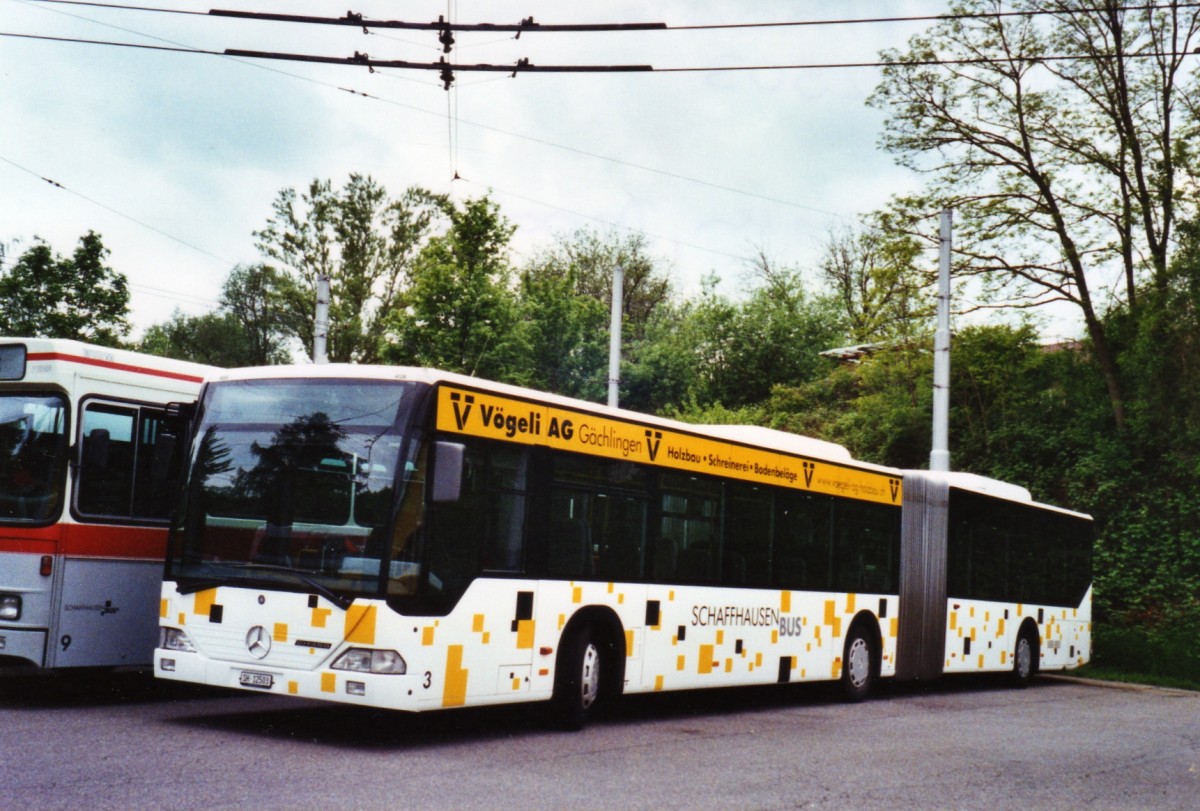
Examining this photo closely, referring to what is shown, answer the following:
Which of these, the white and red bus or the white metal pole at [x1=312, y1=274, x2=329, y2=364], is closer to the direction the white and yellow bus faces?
the white and red bus

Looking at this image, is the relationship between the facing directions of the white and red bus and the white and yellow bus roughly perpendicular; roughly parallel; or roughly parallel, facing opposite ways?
roughly parallel

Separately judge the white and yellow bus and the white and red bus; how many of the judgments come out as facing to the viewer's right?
0

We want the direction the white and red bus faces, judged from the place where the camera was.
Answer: facing the viewer and to the left of the viewer

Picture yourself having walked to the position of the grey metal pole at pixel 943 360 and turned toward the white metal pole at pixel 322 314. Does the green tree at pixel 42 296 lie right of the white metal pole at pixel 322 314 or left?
right

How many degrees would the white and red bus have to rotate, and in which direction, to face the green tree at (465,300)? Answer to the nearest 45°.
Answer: approximately 135° to its right

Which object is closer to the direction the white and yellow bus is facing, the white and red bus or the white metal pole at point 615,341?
the white and red bus

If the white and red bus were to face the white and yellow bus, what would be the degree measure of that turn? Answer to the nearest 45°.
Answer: approximately 90° to its left

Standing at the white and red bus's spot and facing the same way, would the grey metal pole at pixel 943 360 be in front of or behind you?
behind

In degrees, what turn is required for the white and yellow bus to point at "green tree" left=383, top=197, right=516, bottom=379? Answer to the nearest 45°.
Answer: approximately 135° to its right

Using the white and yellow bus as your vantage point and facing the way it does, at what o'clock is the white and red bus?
The white and red bus is roughly at 2 o'clock from the white and yellow bus.

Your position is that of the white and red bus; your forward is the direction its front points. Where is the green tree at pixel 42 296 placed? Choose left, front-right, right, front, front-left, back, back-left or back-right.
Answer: back-right

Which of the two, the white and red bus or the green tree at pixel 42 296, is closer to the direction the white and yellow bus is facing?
the white and red bus

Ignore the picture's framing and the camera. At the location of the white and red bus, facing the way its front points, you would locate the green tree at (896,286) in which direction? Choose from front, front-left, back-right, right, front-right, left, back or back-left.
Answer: back

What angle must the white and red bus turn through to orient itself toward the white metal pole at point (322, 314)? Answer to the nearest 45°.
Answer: approximately 135° to its right

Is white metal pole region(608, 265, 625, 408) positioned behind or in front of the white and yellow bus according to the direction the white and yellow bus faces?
behind
